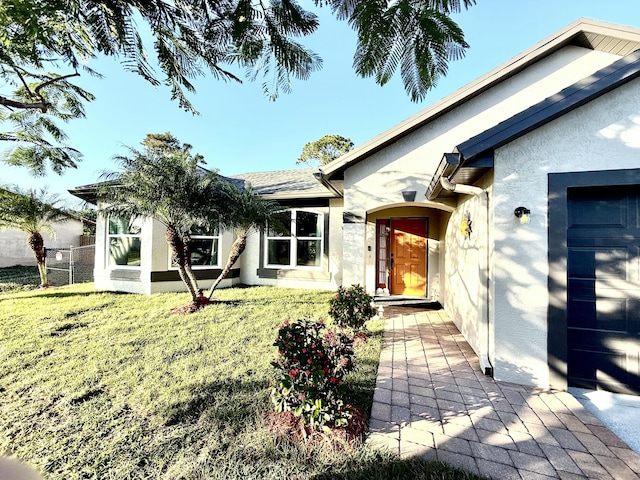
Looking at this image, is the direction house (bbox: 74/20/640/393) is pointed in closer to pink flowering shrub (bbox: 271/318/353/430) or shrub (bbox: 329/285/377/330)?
the pink flowering shrub

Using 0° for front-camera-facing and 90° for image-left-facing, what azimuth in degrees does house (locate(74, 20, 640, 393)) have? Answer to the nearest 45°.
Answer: approximately 0°

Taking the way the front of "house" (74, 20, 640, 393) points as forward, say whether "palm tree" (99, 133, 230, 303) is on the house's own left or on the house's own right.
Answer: on the house's own right

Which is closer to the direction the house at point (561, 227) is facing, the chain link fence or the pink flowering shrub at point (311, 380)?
the pink flowering shrub

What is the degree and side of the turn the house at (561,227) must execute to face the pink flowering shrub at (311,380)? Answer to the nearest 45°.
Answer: approximately 45° to its right
